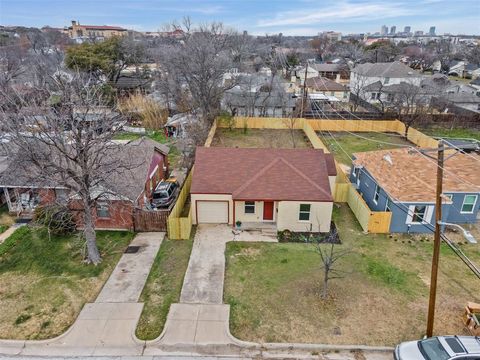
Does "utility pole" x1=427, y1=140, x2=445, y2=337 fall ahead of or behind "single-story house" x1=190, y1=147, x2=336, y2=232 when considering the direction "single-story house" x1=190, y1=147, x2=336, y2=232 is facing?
ahead

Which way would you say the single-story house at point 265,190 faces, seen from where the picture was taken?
facing the viewer

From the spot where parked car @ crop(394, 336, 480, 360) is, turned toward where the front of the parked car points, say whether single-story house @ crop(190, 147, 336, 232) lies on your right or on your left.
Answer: on your right

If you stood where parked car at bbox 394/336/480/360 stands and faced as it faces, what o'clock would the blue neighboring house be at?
The blue neighboring house is roughly at 4 o'clock from the parked car.

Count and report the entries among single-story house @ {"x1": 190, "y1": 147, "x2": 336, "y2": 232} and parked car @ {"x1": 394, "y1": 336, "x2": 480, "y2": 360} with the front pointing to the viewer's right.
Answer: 0

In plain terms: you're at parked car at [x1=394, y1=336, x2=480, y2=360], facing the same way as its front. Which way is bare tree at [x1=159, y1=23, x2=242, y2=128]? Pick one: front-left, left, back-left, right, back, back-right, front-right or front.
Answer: right

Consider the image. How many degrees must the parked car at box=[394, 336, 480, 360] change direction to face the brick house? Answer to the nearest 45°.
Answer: approximately 45° to its right

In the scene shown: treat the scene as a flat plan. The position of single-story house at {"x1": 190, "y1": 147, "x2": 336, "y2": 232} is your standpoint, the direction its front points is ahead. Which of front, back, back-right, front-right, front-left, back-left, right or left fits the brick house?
right

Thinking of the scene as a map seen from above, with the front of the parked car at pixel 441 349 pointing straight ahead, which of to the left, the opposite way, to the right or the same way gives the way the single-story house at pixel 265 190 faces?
to the left

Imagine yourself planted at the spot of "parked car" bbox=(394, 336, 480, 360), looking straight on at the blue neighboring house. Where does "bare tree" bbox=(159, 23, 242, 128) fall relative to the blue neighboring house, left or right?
left

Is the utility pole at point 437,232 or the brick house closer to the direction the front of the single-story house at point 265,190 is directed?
the utility pole

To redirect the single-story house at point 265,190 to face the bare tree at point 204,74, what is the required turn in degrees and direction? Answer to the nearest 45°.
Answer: approximately 180°

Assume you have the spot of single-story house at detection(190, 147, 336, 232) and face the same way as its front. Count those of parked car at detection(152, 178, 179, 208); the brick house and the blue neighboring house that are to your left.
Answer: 1

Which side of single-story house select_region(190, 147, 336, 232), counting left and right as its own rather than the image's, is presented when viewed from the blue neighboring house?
left

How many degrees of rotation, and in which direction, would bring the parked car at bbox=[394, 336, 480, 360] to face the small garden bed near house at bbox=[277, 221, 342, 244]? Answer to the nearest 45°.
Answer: approximately 90° to its right

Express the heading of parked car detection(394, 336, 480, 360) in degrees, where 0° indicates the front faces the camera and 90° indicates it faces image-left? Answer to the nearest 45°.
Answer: approximately 45°
